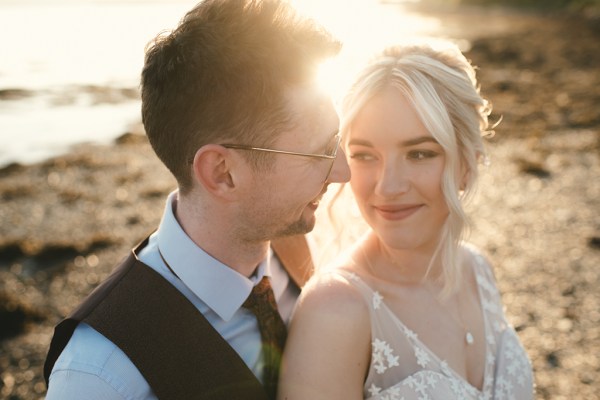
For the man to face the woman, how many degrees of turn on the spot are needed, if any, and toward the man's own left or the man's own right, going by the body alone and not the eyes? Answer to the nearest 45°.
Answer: approximately 45° to the man's own left

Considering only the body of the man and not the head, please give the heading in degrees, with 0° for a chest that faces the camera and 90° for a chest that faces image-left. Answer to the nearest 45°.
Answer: approximately 315°

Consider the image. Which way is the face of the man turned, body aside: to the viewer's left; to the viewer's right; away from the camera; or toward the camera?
to the viewer's right

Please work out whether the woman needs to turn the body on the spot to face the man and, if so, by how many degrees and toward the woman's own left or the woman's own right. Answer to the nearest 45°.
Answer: approximately 90° to the woman's own right

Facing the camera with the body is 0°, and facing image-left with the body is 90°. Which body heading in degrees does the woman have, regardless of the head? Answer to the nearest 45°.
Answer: approximately 315°
